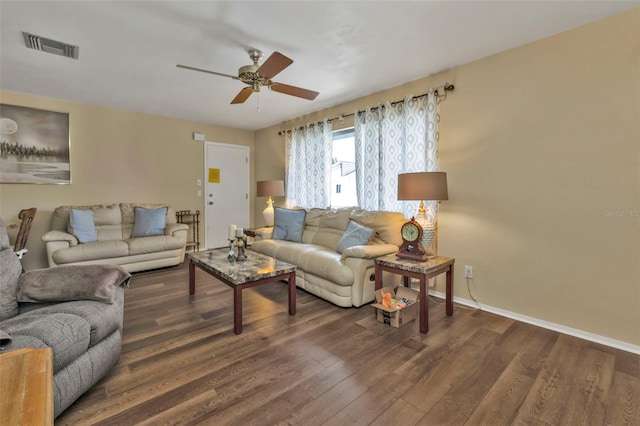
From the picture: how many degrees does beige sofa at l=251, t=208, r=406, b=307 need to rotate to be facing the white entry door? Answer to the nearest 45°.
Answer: approximately 90° to its right

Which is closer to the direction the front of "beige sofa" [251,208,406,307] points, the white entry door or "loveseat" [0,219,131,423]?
the loveseat

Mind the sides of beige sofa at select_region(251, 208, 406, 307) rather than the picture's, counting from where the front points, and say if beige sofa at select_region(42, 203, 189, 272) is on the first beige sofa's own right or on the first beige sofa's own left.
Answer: on the first beige sofa's own right

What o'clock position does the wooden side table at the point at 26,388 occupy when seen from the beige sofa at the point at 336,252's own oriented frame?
The wooden side table is roughly at 11 o'clock from the beige sofa.

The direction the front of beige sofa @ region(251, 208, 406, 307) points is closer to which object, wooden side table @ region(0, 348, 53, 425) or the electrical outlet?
the wooden side table

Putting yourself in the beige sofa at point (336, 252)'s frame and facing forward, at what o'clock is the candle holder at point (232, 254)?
The candle holder is roughly at 1 o'clock from the beige sofa.

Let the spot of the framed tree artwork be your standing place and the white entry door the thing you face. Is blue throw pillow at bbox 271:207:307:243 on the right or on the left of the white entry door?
right

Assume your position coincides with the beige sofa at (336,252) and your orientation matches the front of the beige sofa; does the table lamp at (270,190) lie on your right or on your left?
on your right

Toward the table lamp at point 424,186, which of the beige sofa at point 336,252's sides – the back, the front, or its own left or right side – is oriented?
left

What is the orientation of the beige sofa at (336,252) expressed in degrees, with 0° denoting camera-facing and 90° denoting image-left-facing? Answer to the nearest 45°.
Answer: approximately 45°

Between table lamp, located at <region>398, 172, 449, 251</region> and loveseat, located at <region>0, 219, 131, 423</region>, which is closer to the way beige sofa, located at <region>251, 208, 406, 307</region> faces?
the loveseat
